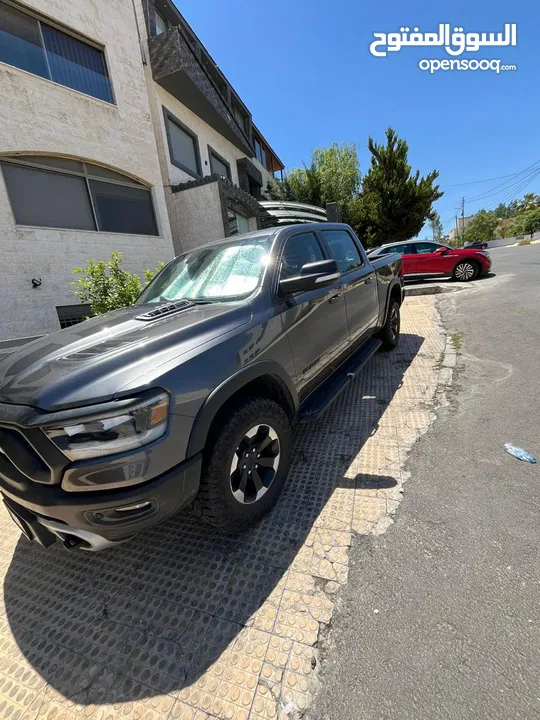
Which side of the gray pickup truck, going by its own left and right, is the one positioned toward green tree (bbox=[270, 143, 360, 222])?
back

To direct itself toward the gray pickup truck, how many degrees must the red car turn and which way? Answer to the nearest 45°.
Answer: approximately 90° to its right

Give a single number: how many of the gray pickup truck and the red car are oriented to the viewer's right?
1

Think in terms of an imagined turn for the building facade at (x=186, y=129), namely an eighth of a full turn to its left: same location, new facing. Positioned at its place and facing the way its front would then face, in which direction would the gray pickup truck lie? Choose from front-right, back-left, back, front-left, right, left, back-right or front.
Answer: right

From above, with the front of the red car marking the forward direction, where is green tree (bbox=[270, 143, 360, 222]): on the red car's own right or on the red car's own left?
on the red car's own left

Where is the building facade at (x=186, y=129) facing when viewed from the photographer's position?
facing the viewer and to the right of the viewer

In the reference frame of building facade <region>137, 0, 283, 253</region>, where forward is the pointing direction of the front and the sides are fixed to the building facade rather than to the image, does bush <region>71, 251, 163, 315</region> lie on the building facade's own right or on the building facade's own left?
on the building facade's own right

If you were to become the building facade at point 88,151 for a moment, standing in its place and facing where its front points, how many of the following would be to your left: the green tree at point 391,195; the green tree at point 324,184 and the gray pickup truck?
2

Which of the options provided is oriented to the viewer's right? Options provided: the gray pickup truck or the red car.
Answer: the red car

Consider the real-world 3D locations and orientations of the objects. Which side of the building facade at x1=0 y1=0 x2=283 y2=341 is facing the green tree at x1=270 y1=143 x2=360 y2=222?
left

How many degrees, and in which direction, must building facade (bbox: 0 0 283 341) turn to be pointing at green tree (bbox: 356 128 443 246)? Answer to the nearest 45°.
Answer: approximately 90° to its left

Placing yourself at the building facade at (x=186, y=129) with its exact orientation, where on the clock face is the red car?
The red car is roughly at 11 o'clock from the building facade.

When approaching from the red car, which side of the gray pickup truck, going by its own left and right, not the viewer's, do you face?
back

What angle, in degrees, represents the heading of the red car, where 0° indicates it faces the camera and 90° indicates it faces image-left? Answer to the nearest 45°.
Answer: approximately 270°
